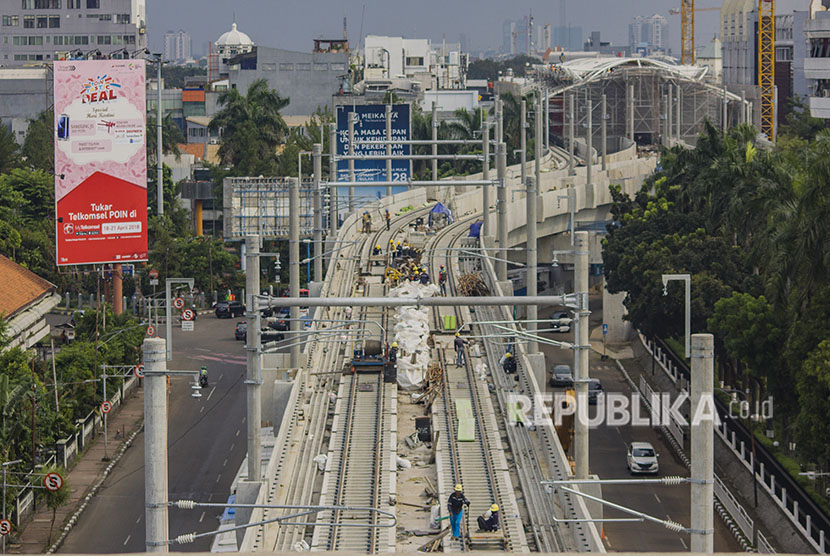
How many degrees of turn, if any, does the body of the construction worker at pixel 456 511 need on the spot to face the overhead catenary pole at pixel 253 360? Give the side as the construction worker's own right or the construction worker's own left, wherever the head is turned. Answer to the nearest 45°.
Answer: approximately 90° to the construction worker's own right

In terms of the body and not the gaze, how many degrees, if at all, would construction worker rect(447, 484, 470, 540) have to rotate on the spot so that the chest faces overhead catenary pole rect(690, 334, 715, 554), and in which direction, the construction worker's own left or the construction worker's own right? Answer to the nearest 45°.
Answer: approximately 45° to the construction worker's own left

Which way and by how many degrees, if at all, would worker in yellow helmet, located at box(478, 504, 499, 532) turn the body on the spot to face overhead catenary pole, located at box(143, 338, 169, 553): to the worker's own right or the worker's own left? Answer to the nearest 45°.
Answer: approximately 45° to the worker's own left

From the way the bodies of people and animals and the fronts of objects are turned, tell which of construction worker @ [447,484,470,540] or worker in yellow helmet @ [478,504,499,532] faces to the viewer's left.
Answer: the worker in yellow helmet

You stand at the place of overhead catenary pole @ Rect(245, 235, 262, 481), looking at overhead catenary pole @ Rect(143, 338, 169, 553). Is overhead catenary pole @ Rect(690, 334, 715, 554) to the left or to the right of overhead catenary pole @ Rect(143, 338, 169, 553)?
left

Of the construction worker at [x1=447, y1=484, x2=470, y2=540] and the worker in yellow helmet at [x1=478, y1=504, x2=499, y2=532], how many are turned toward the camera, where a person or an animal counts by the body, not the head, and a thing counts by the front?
1

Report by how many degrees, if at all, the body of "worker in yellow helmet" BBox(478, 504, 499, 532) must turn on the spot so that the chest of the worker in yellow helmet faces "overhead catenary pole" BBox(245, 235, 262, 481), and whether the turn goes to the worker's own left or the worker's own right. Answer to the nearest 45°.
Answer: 0° — they already face it

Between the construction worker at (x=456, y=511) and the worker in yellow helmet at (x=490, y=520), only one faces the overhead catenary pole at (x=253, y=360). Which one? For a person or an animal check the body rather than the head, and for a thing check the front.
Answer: the worker in yellow helmet

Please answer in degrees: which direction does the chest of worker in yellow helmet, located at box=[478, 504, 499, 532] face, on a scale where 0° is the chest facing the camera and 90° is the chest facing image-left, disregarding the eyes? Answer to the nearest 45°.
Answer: approximately 90°

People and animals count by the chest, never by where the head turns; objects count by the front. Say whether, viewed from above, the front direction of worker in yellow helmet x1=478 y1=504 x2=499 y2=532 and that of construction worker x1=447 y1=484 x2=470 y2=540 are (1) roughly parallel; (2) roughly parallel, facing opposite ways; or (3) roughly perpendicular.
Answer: roughly perpendicular

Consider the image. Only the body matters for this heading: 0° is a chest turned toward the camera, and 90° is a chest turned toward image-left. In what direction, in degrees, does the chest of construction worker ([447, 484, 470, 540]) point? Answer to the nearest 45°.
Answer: approximately 0°

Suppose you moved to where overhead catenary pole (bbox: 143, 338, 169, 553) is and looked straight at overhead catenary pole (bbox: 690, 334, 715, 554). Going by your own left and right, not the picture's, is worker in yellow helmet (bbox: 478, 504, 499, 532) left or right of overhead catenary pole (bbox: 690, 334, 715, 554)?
left
